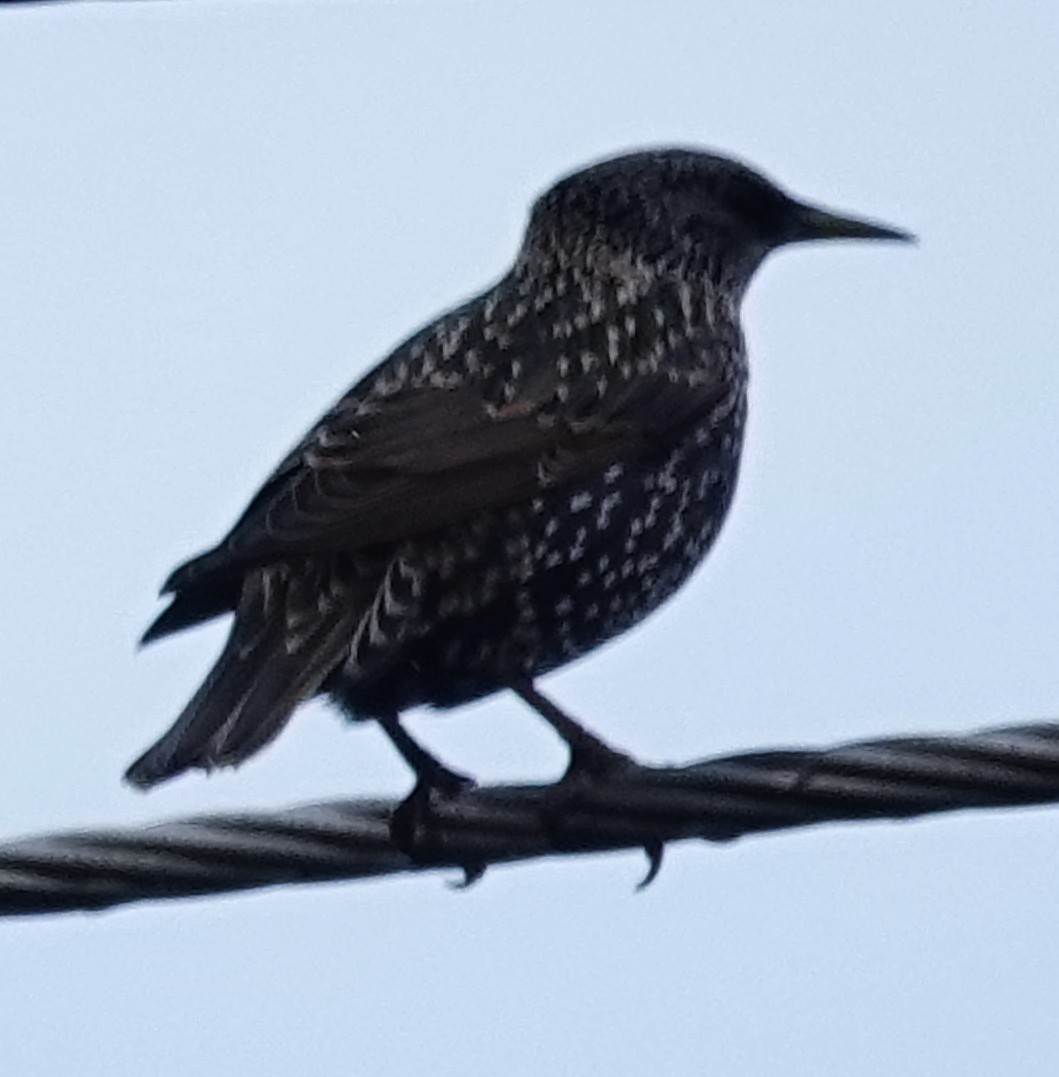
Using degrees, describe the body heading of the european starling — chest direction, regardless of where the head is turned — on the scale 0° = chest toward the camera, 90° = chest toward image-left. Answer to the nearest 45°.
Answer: approximately 270°
